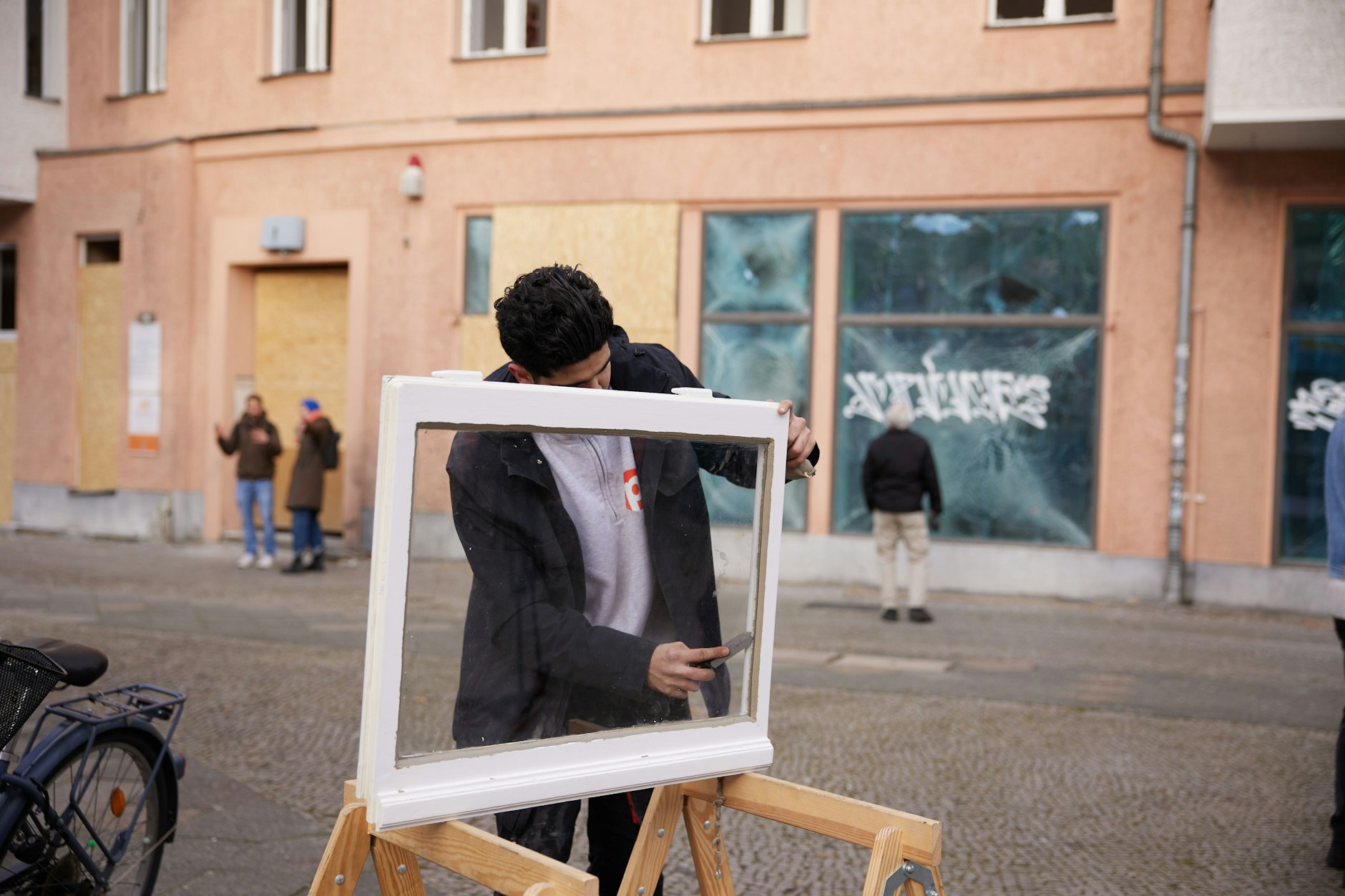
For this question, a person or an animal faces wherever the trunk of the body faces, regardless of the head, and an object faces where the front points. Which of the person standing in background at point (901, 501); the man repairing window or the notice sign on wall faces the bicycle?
the notice sign on wall

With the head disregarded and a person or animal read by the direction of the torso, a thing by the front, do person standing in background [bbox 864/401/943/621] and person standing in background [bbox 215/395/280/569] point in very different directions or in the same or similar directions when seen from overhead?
very different directions

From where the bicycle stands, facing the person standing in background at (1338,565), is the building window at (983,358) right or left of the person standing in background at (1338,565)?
left

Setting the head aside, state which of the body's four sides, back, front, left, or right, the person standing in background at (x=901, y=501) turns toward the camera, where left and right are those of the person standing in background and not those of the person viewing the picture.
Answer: back

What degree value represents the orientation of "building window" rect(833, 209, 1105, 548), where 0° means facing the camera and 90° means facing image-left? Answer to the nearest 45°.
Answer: approximately 0°

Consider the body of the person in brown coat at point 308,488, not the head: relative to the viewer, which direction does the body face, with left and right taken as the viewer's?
facing to the left of the viewer

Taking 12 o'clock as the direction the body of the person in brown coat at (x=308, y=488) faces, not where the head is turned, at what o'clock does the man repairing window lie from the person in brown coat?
The man repairing window is roughly at 9 o'clock from the person in brown coat.

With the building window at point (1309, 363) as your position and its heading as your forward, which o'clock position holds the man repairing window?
The man repairing window is roughly at 12 o'clock from the building window.

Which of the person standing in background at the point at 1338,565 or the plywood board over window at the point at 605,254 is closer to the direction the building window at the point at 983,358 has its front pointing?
the person standing in background

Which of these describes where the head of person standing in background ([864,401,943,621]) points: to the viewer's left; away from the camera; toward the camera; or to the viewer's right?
away from the camera

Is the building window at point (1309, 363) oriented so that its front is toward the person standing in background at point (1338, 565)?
yes
